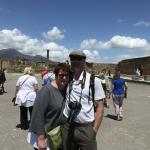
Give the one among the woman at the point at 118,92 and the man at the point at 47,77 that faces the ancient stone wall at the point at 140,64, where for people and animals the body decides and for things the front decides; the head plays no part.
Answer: the woman

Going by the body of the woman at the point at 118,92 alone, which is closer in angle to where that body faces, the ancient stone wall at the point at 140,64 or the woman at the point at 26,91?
the ancient stone wall

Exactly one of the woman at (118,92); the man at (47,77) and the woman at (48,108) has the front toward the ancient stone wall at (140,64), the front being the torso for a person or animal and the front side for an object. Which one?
the woman at (118,92)

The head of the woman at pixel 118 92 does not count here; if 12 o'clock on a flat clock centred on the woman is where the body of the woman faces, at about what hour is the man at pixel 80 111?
The man is roughly at 6 o'clock from the woman.

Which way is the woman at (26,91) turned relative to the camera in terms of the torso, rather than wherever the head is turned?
away from the camera

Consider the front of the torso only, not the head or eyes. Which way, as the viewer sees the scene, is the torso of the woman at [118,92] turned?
away from the camera
